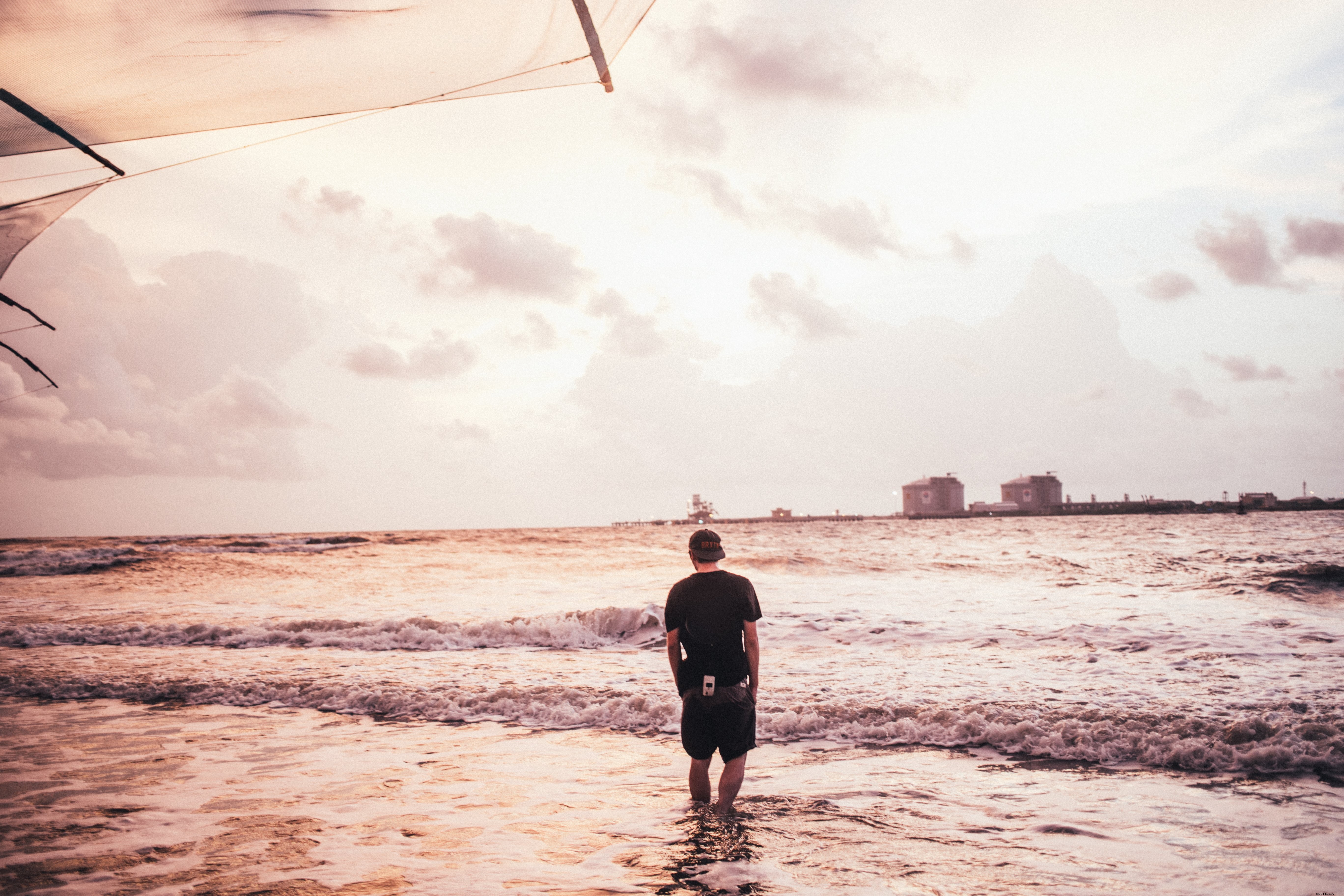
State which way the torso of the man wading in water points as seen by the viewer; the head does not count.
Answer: away from the camera

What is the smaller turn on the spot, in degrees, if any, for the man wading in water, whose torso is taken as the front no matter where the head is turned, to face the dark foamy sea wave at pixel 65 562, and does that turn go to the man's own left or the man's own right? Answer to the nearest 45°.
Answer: approximately 45° to the man's own left

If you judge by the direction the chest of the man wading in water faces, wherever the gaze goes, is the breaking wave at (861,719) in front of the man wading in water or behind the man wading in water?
in front
